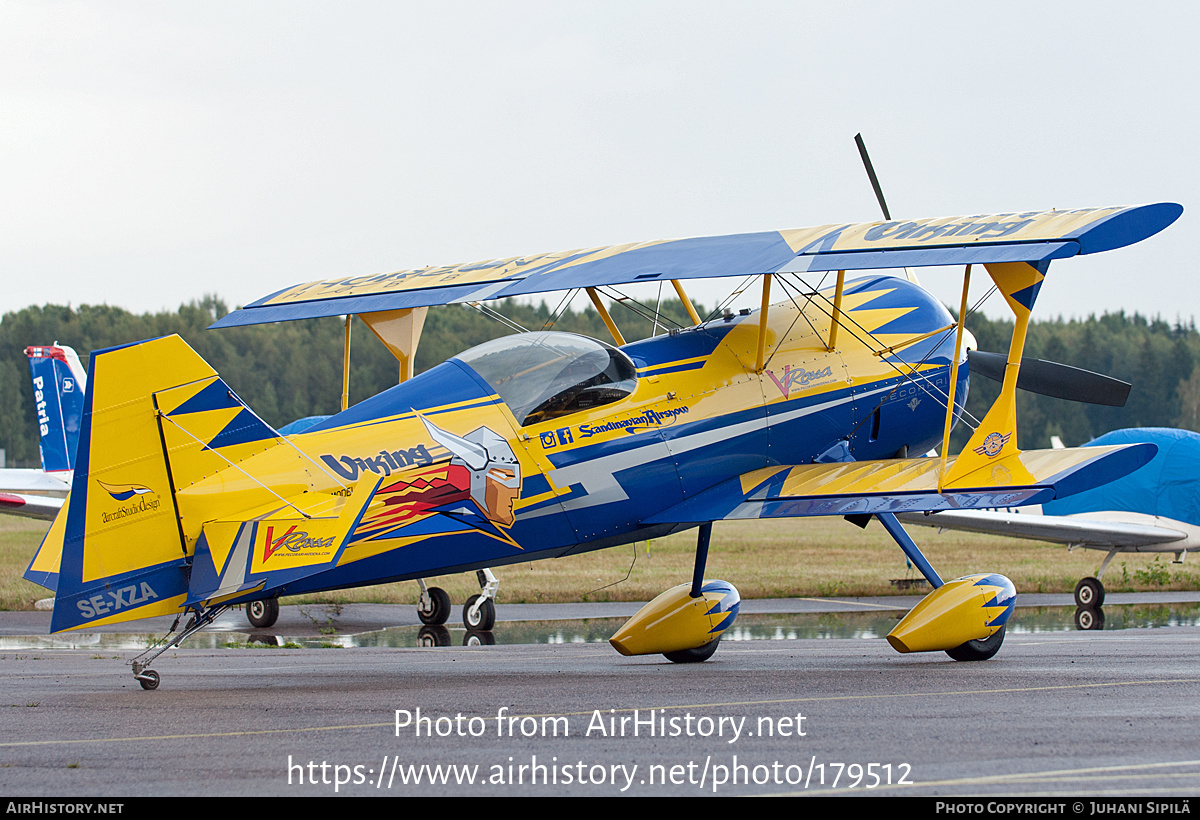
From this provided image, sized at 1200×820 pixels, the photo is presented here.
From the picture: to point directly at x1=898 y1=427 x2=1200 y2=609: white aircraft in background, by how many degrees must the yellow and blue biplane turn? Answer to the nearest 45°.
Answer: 0° — it already faces it

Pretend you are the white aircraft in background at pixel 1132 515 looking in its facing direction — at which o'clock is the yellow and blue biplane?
The yellow and blue biplane is roughly at 2 o'clock from the white aircraft in background.

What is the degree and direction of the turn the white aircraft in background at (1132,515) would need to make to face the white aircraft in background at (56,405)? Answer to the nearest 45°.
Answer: approximately 135° to its right

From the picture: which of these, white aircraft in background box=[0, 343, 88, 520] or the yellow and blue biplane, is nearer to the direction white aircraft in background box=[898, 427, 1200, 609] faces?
the yellow and blue biplane

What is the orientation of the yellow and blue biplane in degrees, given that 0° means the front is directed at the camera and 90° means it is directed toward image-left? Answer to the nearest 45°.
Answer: approximately 225°

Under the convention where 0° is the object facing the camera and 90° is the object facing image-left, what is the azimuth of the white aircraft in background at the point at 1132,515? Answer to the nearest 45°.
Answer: approximately 315°

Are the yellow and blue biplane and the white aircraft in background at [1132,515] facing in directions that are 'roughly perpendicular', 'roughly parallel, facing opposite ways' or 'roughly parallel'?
roughly perpendicular

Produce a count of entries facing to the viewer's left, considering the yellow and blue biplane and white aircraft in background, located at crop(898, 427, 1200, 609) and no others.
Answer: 0
